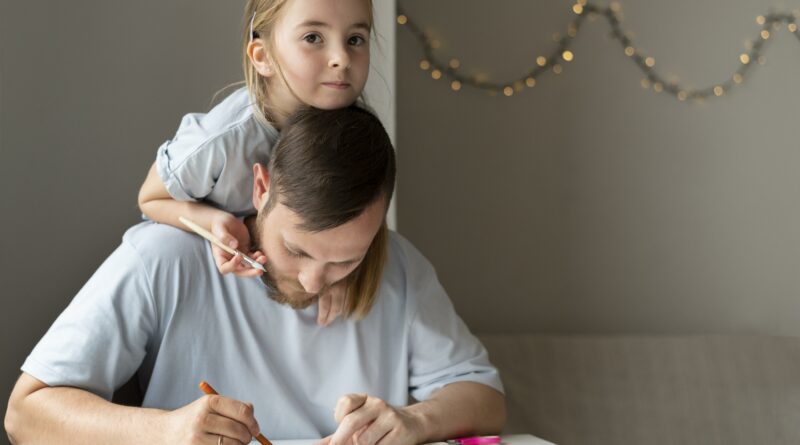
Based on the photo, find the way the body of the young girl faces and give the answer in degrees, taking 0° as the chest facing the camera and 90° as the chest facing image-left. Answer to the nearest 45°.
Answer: approximately 315°

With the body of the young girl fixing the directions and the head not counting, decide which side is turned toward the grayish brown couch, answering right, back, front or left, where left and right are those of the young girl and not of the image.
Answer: left

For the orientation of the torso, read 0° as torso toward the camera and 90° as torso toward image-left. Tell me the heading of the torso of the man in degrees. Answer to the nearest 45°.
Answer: approximately 0°
